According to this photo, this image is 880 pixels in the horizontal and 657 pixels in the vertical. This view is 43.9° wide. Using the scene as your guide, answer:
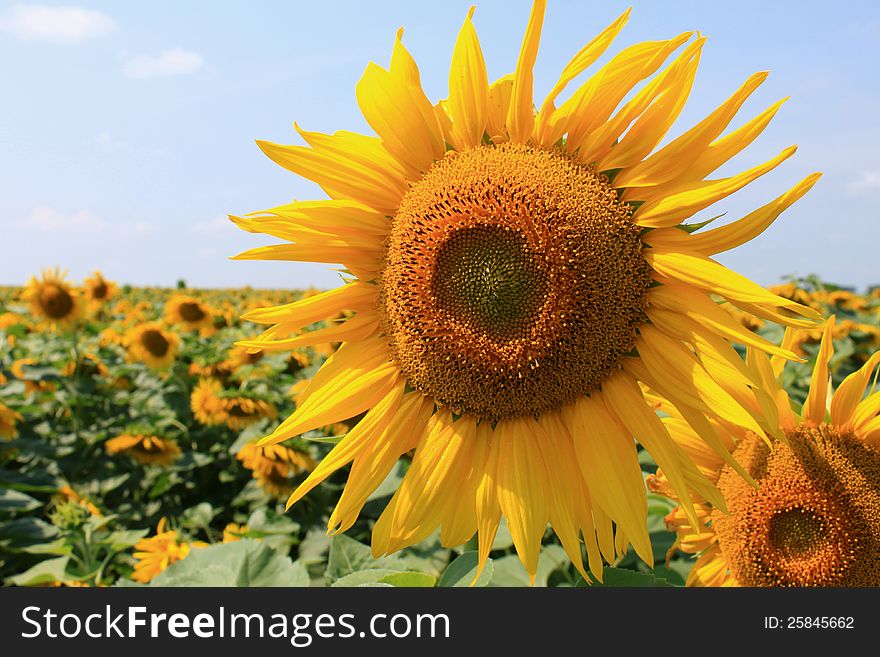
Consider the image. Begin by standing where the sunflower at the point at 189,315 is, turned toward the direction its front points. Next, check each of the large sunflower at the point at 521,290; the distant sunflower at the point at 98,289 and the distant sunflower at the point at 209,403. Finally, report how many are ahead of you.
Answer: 2

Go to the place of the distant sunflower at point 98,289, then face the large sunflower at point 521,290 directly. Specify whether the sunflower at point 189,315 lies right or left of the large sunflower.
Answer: left

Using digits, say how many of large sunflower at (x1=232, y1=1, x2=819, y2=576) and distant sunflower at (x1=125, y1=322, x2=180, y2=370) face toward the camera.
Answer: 2

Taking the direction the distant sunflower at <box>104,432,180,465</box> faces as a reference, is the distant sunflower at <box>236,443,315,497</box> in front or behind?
in front

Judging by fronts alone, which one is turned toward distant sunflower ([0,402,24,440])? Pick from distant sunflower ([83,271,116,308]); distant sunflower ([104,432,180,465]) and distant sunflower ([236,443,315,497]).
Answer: distant sunflower ([83,271,116,308])

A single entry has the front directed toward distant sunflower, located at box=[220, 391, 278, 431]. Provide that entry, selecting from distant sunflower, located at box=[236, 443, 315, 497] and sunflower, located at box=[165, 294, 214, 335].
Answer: the sunflower

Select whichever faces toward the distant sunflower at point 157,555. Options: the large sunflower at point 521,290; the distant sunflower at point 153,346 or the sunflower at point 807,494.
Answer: the distant sunflower at point 153,346

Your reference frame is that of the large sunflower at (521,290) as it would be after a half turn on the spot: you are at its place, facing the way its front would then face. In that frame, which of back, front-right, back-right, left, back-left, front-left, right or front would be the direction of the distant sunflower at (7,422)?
front-left

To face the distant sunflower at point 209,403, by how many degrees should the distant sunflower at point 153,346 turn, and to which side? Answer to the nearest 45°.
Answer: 0° — it already faces it
